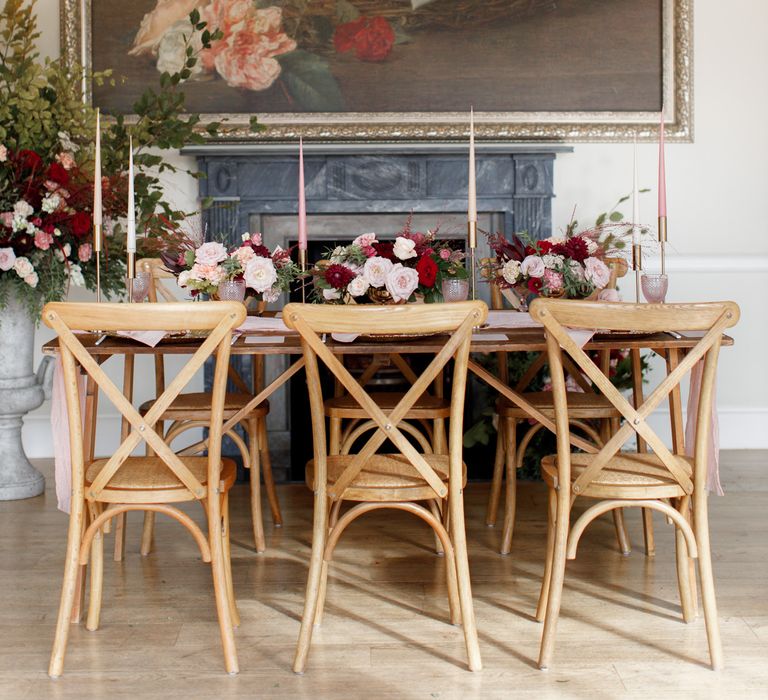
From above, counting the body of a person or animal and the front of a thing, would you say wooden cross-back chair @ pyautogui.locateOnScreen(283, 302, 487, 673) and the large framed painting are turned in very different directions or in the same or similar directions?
very different directions

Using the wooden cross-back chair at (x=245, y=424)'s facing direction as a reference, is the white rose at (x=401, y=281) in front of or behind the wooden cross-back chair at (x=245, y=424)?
in front

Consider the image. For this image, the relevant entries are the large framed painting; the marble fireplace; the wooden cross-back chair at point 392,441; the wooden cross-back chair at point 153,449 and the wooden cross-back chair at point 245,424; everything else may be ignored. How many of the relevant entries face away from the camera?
2

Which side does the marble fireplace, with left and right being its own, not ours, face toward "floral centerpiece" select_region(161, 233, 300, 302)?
front

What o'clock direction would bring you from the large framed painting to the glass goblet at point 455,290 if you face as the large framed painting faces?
The glass goblet is roughly at 12 o'clock from the large framed painting.

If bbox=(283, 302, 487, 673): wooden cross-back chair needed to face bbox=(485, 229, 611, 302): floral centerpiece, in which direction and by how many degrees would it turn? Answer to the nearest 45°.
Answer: approximately 45° to its right

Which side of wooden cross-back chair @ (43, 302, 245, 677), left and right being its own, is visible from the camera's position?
back

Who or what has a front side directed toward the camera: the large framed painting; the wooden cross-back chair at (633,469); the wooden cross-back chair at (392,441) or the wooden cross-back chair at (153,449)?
the large framed painting

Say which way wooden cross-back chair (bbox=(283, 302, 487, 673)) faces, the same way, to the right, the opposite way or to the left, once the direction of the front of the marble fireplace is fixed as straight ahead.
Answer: the opposite way

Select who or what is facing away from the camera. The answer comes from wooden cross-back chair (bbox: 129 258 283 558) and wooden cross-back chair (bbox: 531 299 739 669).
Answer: wooden cross-back chair (bbox: 531 299 739 669)

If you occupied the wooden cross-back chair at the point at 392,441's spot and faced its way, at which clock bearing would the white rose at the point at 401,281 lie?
The white rose is roughly at 12 o'clock from the wooden cross-back chair.

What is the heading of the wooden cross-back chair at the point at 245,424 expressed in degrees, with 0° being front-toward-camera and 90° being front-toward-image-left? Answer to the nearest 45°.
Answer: approximately 0°

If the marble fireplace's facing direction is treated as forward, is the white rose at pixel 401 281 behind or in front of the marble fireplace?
in front

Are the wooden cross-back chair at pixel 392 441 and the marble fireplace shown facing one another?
yes
